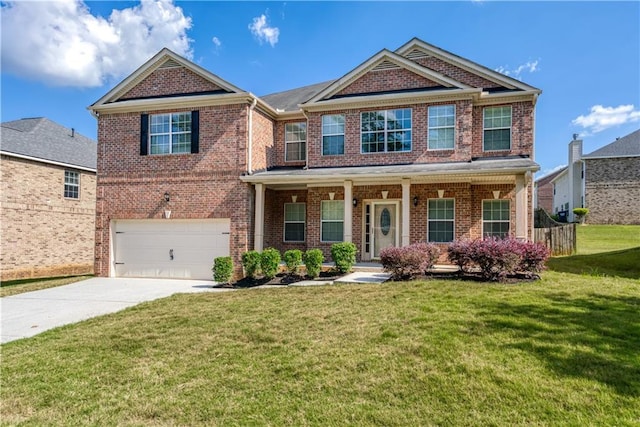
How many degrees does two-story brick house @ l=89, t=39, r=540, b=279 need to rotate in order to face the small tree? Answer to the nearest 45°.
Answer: approximately 135° to its left

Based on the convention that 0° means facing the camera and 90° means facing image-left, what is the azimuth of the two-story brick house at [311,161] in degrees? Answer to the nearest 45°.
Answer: approximately 0°

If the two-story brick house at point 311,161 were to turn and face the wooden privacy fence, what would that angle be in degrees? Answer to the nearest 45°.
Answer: approximately 90° to its left

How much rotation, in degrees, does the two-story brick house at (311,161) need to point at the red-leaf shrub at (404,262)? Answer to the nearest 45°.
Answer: approximately 45° to its left

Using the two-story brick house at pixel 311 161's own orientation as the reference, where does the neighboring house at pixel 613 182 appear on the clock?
The neighboring house is roughly at 8 o'clock from the two-story brick house.
